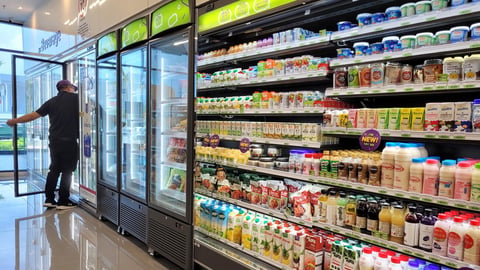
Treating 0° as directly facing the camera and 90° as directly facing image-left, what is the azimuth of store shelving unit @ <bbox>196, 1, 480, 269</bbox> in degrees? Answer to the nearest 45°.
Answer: approximately 45°

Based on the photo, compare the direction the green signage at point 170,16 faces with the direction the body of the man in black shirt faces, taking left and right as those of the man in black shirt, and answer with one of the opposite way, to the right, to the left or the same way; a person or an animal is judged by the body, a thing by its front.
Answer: the opposite way

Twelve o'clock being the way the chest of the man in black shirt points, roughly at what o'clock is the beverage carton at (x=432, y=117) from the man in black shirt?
The beverage carton is roughly at 4 o'clock from the man in black shirt.
